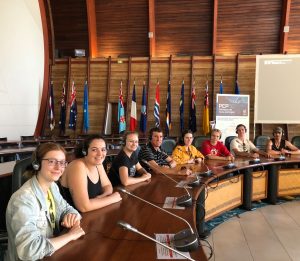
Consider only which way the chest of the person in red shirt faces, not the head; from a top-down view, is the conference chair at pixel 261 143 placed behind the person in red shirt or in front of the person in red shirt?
behind

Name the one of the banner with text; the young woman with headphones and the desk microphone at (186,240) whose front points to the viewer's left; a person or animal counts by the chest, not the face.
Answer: the desk microphone

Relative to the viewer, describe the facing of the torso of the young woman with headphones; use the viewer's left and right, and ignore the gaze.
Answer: facing the viewer and to the right of the viewer

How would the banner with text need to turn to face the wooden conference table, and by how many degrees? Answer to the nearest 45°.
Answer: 0° — it already faces it

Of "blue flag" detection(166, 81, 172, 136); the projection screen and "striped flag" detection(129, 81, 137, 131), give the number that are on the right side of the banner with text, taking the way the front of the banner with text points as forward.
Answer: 2

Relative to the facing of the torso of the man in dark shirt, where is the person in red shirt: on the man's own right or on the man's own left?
on the man's own left

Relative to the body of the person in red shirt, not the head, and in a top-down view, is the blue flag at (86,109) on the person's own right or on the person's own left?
on the person's own right

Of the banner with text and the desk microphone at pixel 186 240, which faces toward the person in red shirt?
the banner with text

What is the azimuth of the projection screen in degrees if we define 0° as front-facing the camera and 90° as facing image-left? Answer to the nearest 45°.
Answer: approximately 0°

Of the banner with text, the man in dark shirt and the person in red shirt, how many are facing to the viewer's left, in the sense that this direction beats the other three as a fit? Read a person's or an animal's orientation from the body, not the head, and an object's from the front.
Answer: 0

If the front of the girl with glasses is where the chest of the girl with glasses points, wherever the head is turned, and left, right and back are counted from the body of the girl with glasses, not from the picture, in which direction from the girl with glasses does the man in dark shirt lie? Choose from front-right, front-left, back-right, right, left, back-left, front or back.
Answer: left

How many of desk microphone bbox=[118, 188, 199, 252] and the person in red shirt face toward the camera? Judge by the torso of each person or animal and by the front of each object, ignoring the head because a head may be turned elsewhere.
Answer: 1

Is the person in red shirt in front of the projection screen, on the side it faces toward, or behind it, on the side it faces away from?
in front

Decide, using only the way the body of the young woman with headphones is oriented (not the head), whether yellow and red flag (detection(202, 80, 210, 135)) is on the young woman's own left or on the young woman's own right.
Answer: on the young woman's own left
